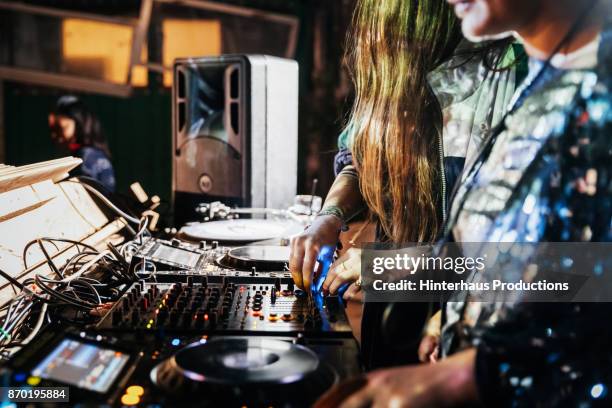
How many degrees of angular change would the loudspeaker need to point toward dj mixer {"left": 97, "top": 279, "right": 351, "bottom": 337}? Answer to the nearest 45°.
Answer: approximately 45° to its left

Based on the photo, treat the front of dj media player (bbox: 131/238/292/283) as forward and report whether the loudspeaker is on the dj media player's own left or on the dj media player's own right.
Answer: on the dj media player's own left

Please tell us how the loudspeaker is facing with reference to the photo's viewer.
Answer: facing the viewer and to the left of the viewer

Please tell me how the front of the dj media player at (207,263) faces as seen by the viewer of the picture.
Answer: facing to the right of the viewer

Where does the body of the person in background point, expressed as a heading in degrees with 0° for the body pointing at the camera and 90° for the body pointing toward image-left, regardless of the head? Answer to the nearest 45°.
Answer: approximately 45°

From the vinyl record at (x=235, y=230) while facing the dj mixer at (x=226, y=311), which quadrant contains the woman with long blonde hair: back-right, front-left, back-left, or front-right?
front-left

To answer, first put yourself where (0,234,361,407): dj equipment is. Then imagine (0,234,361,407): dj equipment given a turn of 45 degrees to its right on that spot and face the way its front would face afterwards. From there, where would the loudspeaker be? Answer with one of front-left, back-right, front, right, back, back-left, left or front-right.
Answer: back-left

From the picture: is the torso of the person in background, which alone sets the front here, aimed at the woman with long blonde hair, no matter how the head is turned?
no

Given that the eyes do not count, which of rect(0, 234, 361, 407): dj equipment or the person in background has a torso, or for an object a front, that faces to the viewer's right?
the dj equipment

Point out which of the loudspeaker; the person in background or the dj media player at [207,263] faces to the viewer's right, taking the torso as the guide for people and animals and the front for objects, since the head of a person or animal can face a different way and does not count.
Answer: the dj media player

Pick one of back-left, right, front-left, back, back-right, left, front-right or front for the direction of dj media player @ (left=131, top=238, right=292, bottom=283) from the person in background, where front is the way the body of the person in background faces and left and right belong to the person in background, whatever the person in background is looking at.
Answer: front-left

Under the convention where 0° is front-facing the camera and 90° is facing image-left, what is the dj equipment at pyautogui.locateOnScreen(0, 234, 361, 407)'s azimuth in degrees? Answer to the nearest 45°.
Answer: approximately 270°

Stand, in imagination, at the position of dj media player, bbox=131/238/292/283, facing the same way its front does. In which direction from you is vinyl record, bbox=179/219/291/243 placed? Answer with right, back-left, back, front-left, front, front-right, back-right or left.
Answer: left

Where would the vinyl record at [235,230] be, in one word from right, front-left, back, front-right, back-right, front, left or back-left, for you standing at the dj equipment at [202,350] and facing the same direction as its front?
left
